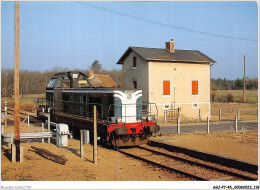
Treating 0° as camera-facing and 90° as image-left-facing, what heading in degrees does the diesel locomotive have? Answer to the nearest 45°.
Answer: approximately 315°

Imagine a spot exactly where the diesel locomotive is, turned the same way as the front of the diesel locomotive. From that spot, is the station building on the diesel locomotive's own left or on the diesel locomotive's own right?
on the diesel locomotive's own left
